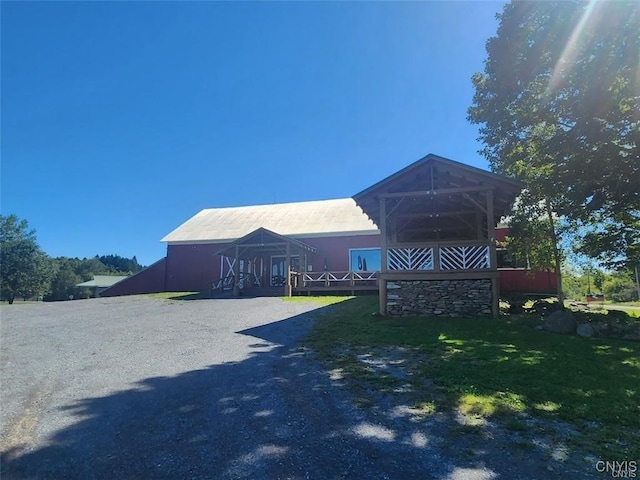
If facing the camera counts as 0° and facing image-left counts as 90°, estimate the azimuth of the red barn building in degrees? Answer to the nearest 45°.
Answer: approximately 0°

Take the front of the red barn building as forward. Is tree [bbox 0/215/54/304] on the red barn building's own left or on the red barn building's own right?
on the red barn building's own right

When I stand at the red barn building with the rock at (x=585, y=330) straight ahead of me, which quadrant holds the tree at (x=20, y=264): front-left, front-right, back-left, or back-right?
back-right

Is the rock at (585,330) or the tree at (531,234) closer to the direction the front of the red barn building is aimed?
the rock

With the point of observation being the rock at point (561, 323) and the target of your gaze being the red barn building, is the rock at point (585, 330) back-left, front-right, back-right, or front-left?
back-right
